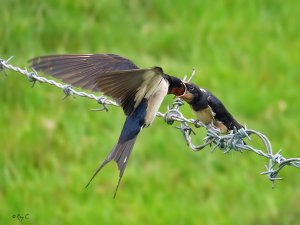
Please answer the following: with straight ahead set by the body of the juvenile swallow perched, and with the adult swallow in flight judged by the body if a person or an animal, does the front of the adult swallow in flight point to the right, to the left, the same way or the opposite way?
the opposite way

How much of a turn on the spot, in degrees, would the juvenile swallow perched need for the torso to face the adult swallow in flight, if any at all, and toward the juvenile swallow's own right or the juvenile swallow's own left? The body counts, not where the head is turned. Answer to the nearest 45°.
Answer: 0° — it already faces it

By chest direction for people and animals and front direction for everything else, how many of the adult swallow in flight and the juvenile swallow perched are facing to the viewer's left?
1

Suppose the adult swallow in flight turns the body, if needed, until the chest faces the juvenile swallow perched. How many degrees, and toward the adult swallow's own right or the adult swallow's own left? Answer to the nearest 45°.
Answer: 0° — it already faces it

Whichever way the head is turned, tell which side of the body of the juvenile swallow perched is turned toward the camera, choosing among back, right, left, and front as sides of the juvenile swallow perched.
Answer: left

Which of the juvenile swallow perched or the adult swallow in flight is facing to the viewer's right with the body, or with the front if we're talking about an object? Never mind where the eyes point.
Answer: the adult swallow in flight

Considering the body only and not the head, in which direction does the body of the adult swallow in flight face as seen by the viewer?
to the viewer's right
